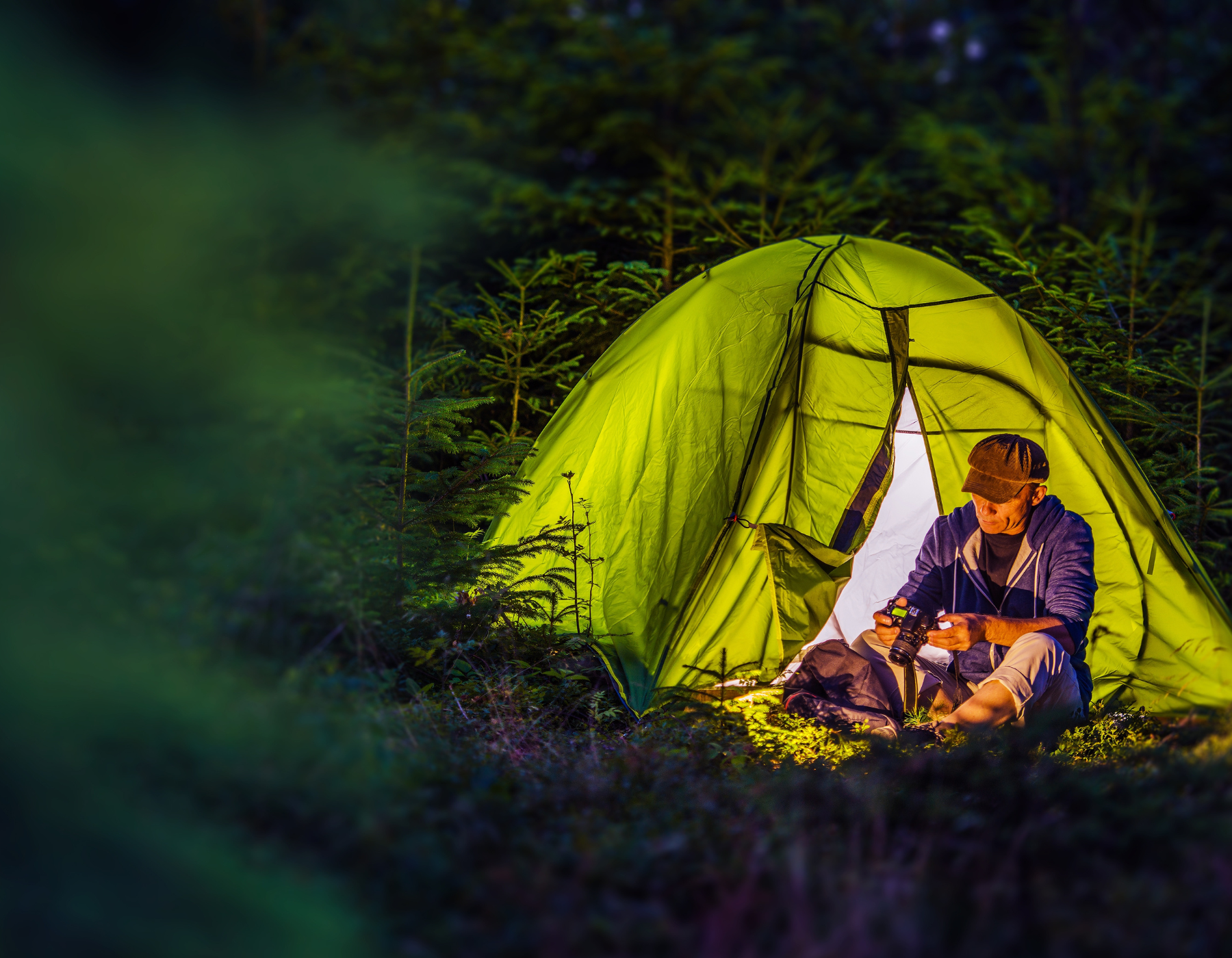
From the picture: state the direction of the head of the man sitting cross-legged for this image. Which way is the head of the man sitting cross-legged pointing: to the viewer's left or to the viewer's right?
to the viewer's left

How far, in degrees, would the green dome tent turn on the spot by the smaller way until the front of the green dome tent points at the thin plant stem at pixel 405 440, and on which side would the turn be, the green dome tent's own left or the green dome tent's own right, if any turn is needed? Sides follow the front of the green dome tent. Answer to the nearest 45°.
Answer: approximately 45° to the green dome tent's own right

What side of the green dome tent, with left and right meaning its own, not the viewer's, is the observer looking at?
front

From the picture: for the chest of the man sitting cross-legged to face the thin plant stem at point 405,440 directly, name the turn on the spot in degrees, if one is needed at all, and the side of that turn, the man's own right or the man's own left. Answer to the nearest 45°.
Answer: approximately 45° to the man's own right
